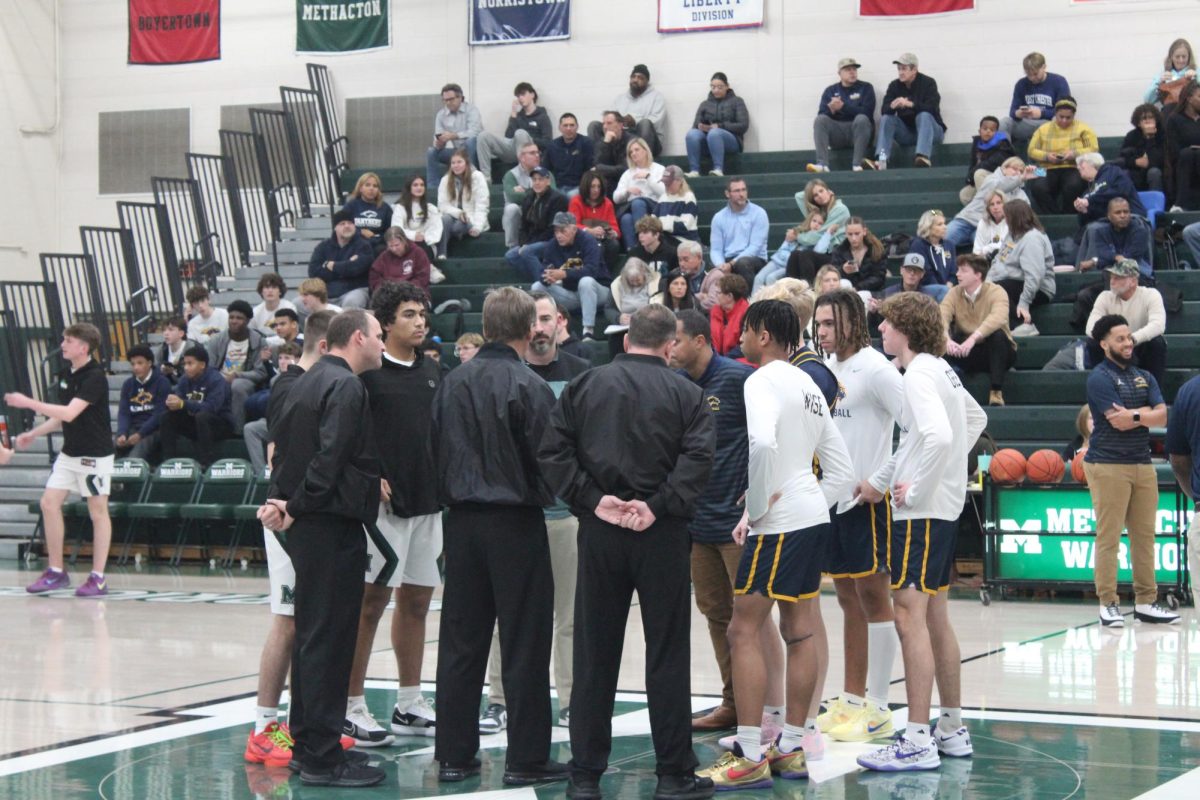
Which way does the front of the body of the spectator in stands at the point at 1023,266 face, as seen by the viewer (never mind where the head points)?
to the viewer's left

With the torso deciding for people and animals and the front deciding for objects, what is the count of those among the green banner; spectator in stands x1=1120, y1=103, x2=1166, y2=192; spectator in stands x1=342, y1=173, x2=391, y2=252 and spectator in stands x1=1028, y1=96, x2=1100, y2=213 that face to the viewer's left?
0

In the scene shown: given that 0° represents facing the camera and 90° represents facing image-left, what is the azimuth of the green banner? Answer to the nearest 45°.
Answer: approximately 0°

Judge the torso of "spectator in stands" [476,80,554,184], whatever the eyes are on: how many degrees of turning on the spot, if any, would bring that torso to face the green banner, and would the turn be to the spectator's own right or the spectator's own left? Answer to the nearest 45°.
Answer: approximately 90° to the spectator's own right

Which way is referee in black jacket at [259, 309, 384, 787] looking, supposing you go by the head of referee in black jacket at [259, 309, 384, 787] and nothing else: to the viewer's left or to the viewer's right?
to the viewer's right

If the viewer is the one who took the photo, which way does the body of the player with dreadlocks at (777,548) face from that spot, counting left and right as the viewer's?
facing away from the viewer and to the left of the viewer

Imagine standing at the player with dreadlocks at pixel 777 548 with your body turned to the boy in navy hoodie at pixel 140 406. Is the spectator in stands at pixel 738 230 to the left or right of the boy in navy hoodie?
right

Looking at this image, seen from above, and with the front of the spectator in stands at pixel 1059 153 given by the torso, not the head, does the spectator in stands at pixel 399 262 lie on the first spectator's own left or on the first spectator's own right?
on the first spectator's own right

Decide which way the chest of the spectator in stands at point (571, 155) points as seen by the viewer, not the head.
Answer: toward the camera

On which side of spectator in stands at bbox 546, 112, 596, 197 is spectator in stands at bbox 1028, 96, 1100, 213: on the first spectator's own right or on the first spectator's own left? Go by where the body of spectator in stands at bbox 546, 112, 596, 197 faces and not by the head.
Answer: on the first spectator's own left

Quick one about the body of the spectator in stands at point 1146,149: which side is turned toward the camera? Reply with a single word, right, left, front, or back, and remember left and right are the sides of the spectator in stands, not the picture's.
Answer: front

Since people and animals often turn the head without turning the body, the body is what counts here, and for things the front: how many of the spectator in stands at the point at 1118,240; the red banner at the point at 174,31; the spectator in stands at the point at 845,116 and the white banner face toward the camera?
4

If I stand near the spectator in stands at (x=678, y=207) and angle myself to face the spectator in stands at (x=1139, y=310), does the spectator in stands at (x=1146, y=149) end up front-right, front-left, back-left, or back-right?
front-left

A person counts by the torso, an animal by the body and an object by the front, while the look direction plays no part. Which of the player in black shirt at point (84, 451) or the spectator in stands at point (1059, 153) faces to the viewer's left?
the player in black shirt

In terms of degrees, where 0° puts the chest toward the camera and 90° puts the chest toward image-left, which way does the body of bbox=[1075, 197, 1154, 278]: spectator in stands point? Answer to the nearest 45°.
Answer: approximately 0°

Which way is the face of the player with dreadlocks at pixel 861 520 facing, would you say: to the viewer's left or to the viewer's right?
to the viewer's left

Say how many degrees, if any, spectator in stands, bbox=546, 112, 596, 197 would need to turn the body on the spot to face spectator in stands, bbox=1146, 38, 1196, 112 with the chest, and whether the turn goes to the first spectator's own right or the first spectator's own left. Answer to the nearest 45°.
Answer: approximately 90° to the first spectator's own left

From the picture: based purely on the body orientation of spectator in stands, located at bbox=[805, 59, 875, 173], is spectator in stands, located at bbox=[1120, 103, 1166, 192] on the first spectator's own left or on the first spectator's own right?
on the first spectator's own left

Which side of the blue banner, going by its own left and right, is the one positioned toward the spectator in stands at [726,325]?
front

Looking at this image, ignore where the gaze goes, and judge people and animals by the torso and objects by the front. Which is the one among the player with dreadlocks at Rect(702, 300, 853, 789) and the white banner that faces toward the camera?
the white banner
